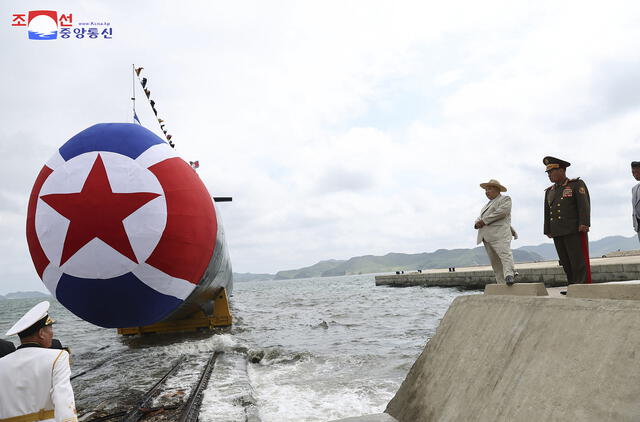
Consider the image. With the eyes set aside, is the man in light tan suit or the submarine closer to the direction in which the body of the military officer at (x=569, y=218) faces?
the submarine

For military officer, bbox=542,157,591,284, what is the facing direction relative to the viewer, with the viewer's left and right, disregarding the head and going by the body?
facing the viewer and to the left of the viewer

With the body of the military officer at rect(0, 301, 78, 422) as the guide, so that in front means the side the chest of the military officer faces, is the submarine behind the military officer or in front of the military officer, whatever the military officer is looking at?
in front

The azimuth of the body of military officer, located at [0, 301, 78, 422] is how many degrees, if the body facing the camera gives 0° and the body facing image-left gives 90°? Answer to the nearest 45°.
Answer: approximately 225°

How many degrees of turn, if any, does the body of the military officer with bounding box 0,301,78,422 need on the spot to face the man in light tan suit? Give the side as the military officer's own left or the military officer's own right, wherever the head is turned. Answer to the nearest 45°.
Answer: approximately 45° to the military officer's own right

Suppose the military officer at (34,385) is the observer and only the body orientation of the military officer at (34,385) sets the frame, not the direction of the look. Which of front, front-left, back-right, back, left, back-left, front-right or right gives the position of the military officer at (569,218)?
front-right

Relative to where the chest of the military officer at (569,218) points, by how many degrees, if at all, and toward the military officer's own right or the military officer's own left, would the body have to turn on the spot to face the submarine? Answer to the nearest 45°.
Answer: approximately 45° to the military officer's own right

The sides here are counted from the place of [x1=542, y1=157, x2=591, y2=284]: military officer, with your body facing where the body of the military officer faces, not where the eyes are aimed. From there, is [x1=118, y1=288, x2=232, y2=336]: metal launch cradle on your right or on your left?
on your right

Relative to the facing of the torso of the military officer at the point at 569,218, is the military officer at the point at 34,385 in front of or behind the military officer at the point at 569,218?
in front
